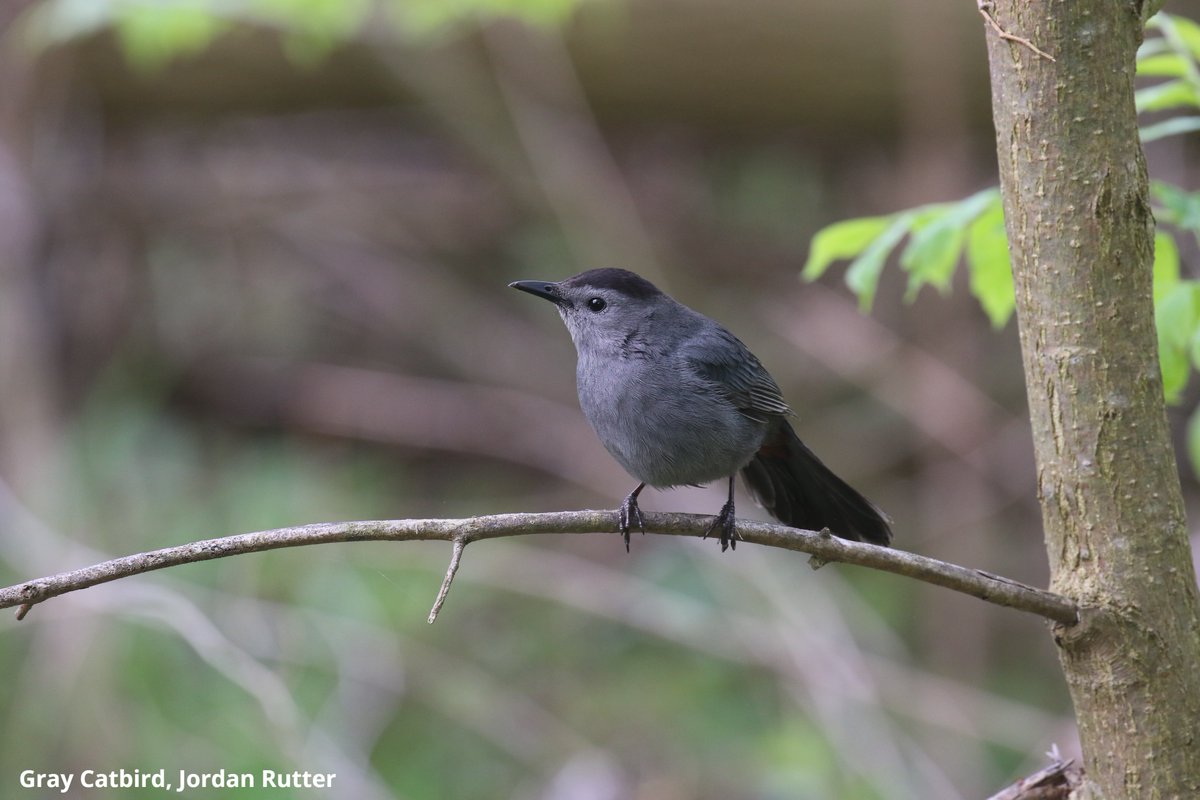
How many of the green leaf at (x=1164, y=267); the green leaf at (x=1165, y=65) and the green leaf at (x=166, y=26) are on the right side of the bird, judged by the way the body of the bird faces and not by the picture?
1

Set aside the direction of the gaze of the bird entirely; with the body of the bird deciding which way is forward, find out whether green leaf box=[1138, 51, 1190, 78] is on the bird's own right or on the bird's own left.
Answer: on the bird's own left

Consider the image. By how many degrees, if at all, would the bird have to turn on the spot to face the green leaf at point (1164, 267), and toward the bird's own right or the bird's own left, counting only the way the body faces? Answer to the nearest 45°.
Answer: approximately 180°

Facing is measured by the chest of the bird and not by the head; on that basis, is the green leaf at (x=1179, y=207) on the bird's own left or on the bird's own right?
on the bird's own left

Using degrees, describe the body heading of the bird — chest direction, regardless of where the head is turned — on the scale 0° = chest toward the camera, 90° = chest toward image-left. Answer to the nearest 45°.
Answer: approximately 45°

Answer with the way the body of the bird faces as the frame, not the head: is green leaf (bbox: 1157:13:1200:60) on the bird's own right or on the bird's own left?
on the bird's own left
